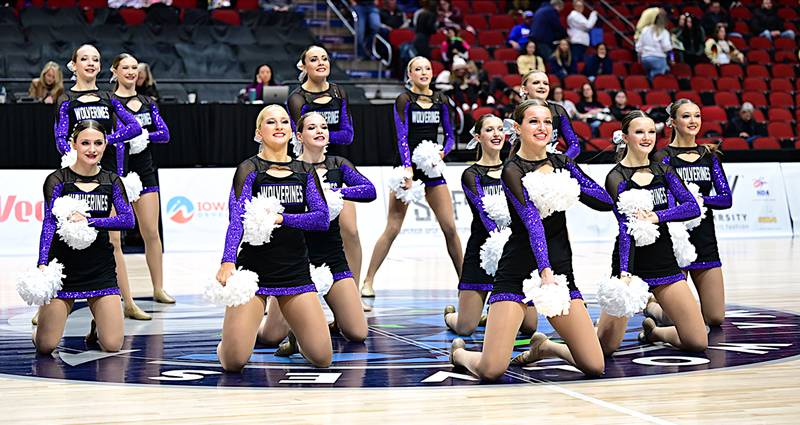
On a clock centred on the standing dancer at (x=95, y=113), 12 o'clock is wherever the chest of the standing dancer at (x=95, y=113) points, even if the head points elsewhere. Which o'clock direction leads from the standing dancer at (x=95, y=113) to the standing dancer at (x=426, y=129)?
the standing dancer at (x=426, y=129) is roughly at 9 o'clock from the standing dancer at (x=95, y=113).

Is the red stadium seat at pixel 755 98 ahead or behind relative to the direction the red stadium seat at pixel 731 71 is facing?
ahead

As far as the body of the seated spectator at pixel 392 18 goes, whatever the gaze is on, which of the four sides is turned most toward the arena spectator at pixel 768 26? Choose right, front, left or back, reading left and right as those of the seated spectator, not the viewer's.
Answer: left

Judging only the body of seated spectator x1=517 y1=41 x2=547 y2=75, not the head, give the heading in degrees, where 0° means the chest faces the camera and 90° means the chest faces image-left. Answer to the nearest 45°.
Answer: approximately 0°

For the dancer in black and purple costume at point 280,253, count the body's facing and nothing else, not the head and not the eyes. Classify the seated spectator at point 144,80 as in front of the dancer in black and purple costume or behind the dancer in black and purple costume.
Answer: behind

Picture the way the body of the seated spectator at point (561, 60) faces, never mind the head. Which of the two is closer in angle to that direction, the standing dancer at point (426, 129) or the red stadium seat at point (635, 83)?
the standing dancer

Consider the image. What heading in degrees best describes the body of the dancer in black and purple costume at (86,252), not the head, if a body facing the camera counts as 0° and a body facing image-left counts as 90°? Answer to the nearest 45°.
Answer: approximately 0°

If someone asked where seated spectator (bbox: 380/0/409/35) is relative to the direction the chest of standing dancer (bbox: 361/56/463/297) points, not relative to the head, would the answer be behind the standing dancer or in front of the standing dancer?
behind

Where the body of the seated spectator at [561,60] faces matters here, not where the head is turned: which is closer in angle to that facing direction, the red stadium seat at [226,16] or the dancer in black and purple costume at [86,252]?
the dancer in black and purple costume

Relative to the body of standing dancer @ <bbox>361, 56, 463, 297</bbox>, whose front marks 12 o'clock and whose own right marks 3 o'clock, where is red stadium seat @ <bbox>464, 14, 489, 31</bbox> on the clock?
The red stadium seat is roughly at 6 o'clock from the standing dancer.

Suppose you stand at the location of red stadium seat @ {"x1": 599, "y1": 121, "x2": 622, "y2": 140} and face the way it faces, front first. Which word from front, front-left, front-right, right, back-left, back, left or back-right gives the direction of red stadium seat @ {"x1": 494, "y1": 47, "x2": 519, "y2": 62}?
right
